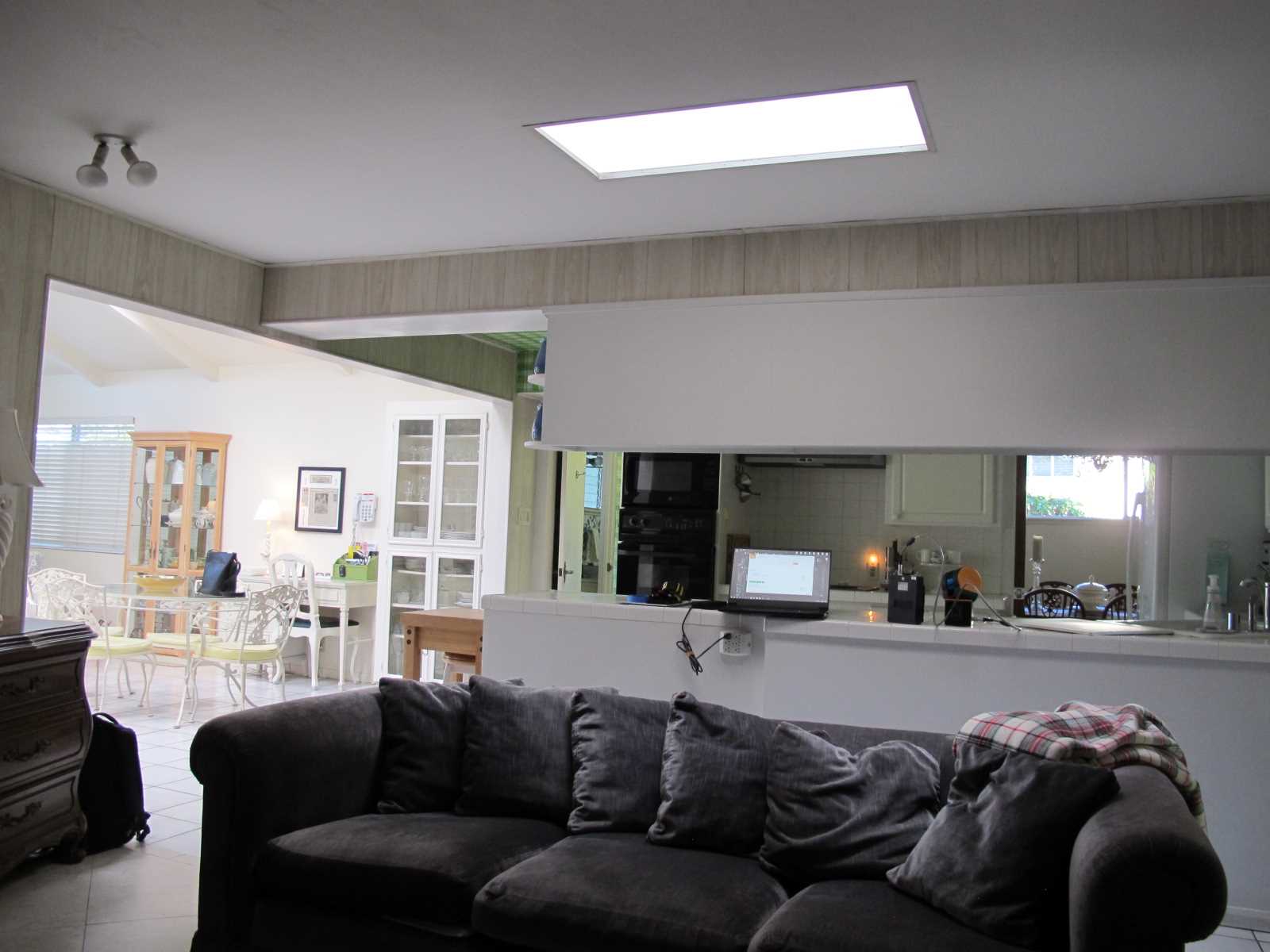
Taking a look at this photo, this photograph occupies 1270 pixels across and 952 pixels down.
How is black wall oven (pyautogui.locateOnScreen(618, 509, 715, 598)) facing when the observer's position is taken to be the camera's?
facing the viewer

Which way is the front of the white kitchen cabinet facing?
toward the camera

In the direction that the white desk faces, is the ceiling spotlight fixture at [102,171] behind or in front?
in front

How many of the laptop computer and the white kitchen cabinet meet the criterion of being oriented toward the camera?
2

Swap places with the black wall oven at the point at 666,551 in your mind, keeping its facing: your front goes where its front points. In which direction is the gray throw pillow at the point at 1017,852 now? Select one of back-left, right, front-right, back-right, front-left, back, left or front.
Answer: front

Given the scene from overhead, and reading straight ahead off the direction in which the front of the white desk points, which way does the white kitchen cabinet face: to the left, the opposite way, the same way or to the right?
the same way

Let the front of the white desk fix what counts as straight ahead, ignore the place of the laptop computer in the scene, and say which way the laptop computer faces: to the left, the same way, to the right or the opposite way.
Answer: the same way

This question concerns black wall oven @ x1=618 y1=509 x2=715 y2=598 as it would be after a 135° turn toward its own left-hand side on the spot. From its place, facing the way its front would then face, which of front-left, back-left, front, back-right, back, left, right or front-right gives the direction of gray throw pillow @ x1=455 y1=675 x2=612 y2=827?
back-right

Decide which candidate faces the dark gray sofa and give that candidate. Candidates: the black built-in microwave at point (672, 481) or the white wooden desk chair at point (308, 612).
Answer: the black built-in microwave

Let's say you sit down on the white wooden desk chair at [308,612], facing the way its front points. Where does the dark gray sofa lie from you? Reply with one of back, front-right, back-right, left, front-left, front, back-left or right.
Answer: back-right

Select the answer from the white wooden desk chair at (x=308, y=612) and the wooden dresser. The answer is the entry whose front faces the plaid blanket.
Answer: the wooden dresser

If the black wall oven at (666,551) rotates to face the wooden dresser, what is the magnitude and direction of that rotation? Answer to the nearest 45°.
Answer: approximately 45° to its right

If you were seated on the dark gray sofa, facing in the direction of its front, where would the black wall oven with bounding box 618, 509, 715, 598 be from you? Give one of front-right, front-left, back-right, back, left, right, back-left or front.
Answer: back-right

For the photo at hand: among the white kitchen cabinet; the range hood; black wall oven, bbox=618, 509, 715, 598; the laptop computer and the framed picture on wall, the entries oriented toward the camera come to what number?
5

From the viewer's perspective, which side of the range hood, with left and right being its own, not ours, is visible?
front

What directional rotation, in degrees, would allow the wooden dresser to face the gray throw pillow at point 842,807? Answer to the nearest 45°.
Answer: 0° — it already faces it

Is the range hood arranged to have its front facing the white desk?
no

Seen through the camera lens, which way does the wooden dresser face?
facing the viewer and to the right of the viewer

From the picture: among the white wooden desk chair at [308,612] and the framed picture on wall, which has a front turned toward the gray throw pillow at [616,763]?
the framed picture on wall

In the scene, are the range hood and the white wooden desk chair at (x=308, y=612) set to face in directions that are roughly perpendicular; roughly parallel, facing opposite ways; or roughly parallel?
roughly parallel, facing opposite ways

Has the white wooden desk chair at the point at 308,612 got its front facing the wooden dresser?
no
